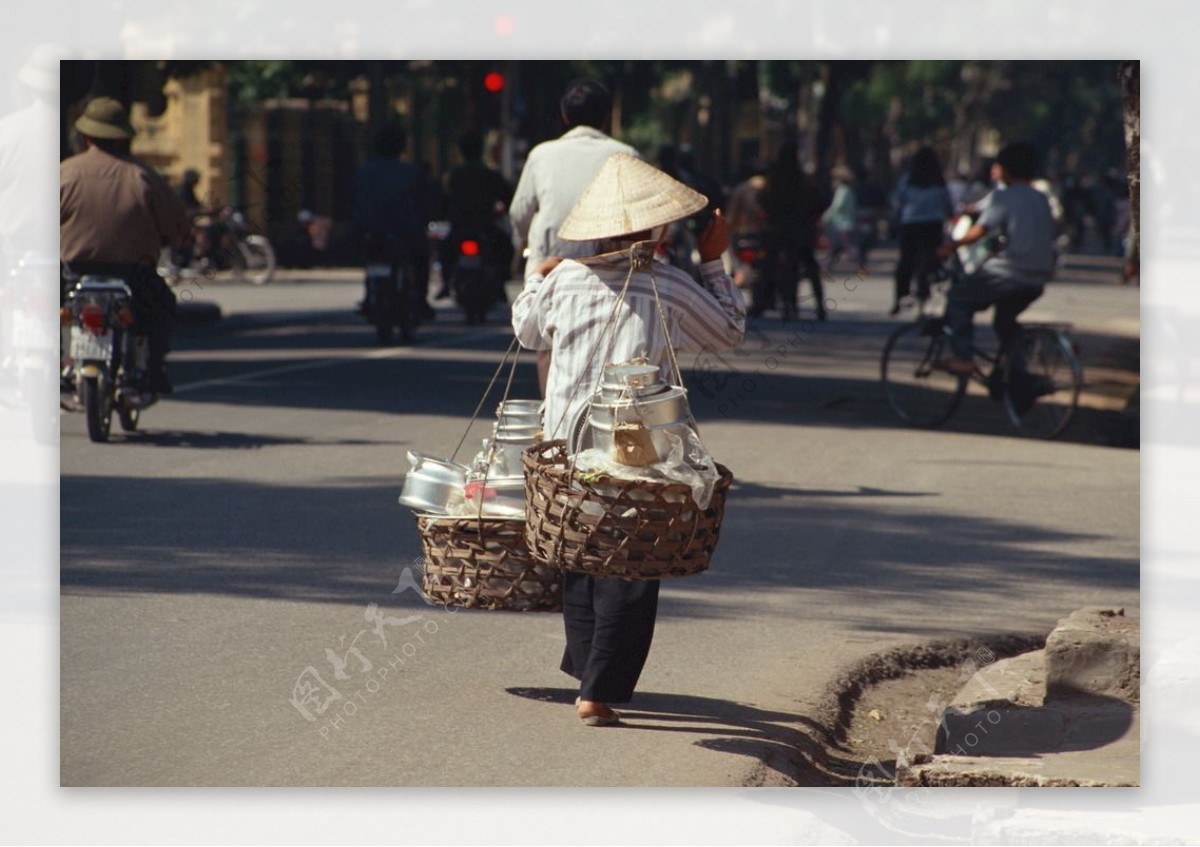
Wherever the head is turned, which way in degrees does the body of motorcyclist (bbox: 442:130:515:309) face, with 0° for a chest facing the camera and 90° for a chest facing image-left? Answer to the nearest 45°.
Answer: approximately 180°

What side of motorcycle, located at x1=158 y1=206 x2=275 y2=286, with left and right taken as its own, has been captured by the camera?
right

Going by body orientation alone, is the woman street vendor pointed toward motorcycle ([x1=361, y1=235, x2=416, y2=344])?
yes

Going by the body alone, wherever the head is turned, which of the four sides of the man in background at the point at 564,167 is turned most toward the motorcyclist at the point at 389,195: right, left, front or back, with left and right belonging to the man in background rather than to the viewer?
front

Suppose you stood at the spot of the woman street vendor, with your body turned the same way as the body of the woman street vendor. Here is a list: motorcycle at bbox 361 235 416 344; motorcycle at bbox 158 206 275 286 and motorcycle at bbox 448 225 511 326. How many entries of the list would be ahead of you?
3

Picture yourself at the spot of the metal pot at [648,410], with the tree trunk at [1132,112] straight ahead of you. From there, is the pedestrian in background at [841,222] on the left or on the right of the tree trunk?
left

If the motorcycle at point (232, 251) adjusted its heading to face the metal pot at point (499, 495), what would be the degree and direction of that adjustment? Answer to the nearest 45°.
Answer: approximately 90° to its right

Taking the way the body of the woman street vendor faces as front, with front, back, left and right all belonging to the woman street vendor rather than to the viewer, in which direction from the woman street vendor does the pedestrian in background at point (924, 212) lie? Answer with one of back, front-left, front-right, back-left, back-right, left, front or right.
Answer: front

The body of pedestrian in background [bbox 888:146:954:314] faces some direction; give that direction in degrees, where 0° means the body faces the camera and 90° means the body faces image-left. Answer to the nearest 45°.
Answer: approximately 180°

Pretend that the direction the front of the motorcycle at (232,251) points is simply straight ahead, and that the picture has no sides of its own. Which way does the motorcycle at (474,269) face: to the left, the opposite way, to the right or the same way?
to the left

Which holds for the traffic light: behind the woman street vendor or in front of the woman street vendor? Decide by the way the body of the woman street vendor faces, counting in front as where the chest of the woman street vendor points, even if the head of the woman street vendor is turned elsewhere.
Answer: in front

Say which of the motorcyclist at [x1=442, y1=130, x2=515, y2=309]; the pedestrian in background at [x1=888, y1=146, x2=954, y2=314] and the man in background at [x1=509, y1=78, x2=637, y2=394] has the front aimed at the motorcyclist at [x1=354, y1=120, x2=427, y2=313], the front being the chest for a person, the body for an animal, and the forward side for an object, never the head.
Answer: the man in background at [x1=509, y1=78, x2=637, y2=394]

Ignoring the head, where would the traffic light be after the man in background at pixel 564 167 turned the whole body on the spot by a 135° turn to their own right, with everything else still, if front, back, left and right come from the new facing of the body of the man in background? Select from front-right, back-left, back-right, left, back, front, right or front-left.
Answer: back-left

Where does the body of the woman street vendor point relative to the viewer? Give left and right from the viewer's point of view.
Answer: facing away from the viewer

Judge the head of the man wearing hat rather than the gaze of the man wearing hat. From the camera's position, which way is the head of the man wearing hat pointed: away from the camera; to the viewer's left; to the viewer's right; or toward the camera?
away from the camera

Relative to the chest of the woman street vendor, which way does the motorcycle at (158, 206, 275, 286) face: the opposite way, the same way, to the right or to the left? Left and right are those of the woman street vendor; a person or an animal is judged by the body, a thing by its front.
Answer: to the right

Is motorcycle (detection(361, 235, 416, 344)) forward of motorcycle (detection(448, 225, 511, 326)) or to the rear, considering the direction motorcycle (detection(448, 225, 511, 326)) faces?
to the rear

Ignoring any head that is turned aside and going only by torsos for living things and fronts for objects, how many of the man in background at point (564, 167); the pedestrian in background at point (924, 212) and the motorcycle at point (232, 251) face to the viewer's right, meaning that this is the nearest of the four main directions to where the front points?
1
